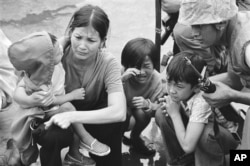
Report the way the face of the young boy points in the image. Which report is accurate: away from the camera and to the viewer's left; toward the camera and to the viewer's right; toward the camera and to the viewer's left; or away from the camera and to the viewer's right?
toward the camera and to the viewer's left

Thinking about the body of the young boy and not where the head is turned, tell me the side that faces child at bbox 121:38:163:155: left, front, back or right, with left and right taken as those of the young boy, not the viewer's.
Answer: right

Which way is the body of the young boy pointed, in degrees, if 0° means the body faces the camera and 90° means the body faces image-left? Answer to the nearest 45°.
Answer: approximately 45°

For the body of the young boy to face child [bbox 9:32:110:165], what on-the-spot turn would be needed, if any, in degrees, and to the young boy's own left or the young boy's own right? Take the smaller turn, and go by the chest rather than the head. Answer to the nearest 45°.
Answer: approximately 45° to the young boy's own right
